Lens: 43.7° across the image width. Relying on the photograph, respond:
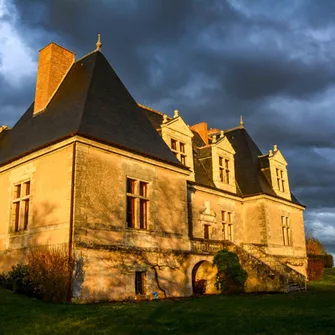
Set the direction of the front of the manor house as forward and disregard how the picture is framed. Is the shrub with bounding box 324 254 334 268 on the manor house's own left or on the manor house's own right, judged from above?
on the manor house's own left

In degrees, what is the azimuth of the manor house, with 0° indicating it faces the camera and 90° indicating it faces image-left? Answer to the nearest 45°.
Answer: approximately 315°

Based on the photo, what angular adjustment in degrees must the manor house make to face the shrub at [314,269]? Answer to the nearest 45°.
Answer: approximately 90° to its left

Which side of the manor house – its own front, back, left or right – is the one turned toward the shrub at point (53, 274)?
right
